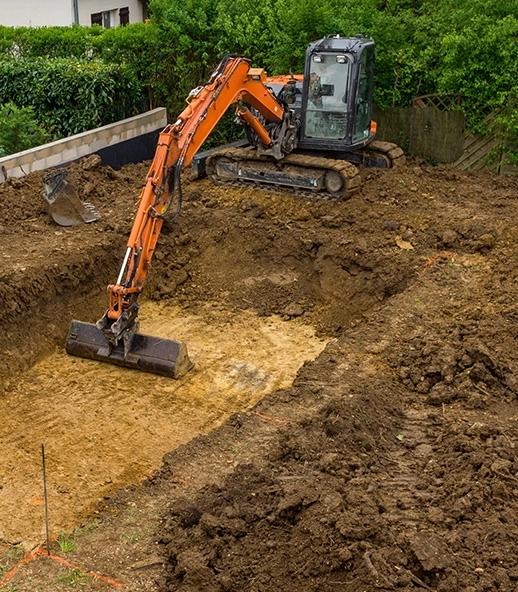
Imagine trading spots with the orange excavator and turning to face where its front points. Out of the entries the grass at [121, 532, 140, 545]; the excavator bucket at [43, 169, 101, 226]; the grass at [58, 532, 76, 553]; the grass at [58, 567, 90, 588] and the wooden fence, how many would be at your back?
1

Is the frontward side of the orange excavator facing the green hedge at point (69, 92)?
no

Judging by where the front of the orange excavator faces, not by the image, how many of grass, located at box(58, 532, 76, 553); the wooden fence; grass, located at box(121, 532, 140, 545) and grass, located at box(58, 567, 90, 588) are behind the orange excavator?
1

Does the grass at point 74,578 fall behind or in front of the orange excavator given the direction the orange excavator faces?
in front

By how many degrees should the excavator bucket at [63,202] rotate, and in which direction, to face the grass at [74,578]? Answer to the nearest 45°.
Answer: approximately 90° to its right

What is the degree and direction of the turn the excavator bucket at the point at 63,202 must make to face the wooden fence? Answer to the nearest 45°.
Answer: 0° — it already faces it

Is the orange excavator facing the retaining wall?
no

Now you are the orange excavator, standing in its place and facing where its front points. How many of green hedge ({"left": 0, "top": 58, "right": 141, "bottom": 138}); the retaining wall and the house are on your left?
0

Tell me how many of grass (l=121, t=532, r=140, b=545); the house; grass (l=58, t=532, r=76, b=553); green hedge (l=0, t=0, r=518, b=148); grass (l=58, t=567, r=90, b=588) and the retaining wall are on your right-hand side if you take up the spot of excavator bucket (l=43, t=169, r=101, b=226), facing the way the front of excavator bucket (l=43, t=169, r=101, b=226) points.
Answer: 3

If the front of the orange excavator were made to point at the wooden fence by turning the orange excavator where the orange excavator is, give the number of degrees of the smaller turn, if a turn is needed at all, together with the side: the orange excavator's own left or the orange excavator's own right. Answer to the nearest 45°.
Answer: approximately 180°

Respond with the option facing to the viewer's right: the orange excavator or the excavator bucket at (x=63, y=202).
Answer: the excavator bucket

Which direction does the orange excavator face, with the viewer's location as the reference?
facing the viewer and to the left of the viewer

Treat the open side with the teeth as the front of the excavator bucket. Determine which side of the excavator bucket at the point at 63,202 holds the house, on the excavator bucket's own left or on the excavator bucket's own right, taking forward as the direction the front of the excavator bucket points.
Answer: on the excavator bucket's own left

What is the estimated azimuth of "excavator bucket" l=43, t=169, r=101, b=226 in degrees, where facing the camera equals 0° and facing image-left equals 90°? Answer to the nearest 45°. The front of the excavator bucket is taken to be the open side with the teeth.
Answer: approximately 270°

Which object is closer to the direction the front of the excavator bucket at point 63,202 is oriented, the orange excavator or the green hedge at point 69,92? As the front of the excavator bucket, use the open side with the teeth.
the orange excavator
